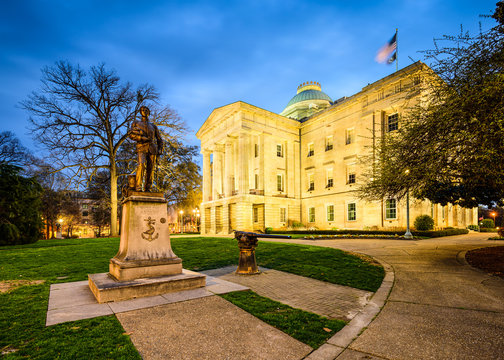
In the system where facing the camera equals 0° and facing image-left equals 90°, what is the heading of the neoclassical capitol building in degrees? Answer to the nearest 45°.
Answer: approximately 45°

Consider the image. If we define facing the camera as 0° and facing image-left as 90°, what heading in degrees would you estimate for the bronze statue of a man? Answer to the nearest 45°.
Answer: approximately 0°

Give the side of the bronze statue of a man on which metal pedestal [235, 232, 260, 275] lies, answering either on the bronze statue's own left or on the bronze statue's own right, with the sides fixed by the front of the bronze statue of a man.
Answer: on the bronze statue's own left

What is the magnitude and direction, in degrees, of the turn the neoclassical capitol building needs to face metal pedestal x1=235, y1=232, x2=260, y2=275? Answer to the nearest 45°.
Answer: approximately 45° to its left
